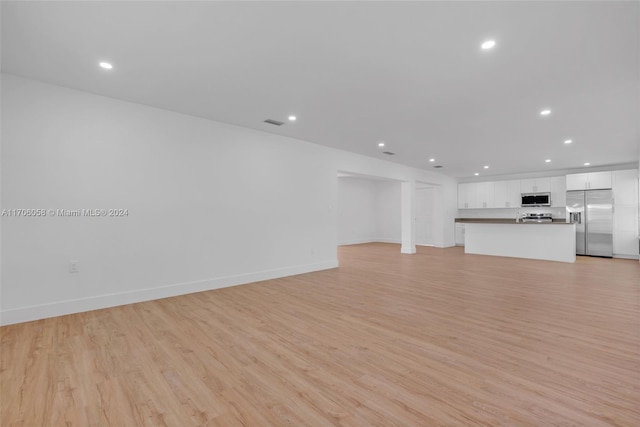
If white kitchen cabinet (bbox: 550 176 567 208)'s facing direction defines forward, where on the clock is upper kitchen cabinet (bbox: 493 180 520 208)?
The upper kitchen cabinet is roughly at 3 o'clock from the white kitchen cabinet.

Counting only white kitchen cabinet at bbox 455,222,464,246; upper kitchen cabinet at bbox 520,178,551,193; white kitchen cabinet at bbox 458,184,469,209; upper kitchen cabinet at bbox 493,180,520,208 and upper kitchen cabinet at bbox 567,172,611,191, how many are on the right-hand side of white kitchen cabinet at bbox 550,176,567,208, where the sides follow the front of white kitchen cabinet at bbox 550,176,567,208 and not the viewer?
4

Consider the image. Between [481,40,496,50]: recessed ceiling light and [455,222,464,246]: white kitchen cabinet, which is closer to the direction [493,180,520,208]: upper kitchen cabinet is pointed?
the recessed ceiling light

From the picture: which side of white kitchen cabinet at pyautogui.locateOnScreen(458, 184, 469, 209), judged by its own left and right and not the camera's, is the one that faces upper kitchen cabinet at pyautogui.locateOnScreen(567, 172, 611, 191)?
left

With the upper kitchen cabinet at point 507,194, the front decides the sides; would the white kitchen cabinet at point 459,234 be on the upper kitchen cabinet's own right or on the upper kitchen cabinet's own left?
on the upper kitchen cabinet's own right

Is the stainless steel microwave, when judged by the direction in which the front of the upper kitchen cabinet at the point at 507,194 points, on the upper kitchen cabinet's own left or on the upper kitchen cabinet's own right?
on the upper kitchen cabinet's own left

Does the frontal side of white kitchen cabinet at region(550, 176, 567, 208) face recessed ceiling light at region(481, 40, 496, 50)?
yes

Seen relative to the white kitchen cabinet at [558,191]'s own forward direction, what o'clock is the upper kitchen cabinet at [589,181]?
The upper kitchen cabinet is roughly at 10 o'clock from the white kitchen cabinet.

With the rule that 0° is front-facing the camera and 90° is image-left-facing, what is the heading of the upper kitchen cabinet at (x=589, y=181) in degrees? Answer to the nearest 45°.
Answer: approximately 0°

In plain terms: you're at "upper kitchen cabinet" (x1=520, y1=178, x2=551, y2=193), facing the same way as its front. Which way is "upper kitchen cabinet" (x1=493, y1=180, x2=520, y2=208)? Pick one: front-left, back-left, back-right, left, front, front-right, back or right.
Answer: right
